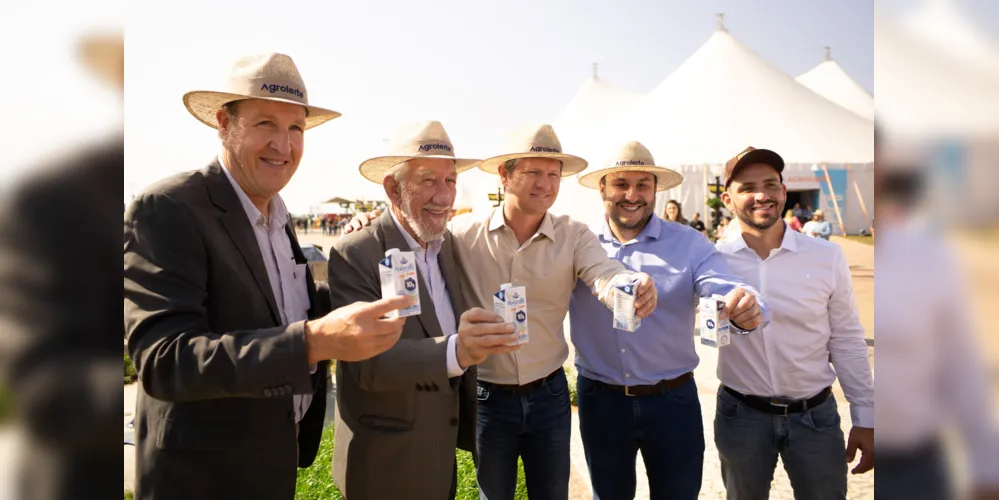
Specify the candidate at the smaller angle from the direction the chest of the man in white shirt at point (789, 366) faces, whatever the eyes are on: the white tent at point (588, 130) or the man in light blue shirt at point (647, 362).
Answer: the man in light blue shirt

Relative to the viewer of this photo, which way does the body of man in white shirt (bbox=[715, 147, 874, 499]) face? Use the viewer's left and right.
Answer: facing the viewer

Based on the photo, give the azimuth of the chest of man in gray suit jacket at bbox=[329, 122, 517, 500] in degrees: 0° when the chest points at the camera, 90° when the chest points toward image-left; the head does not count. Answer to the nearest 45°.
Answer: approximately 315°

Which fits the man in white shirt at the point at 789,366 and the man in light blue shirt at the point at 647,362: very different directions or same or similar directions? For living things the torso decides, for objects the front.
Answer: same or similar directions

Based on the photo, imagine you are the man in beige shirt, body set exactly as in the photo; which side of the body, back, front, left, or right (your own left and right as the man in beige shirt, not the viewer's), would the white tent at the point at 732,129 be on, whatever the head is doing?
back

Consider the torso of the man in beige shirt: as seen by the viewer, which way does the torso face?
toward the camera

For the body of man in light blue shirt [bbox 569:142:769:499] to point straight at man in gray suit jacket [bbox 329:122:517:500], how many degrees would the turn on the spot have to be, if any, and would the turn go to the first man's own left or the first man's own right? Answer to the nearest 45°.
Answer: approximately 45° to the first man's own right

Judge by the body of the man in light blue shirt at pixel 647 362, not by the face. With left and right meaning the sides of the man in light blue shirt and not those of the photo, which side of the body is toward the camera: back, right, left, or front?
front

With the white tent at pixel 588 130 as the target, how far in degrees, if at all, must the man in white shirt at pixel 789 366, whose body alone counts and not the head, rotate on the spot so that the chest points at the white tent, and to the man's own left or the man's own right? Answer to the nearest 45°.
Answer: approximately 180°

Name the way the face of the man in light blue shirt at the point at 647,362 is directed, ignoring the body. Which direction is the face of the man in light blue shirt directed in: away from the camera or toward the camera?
toward the camera
